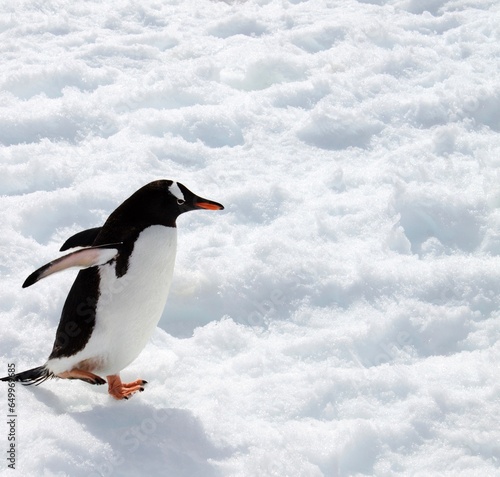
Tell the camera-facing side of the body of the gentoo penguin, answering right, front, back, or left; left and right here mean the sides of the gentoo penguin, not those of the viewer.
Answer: right
